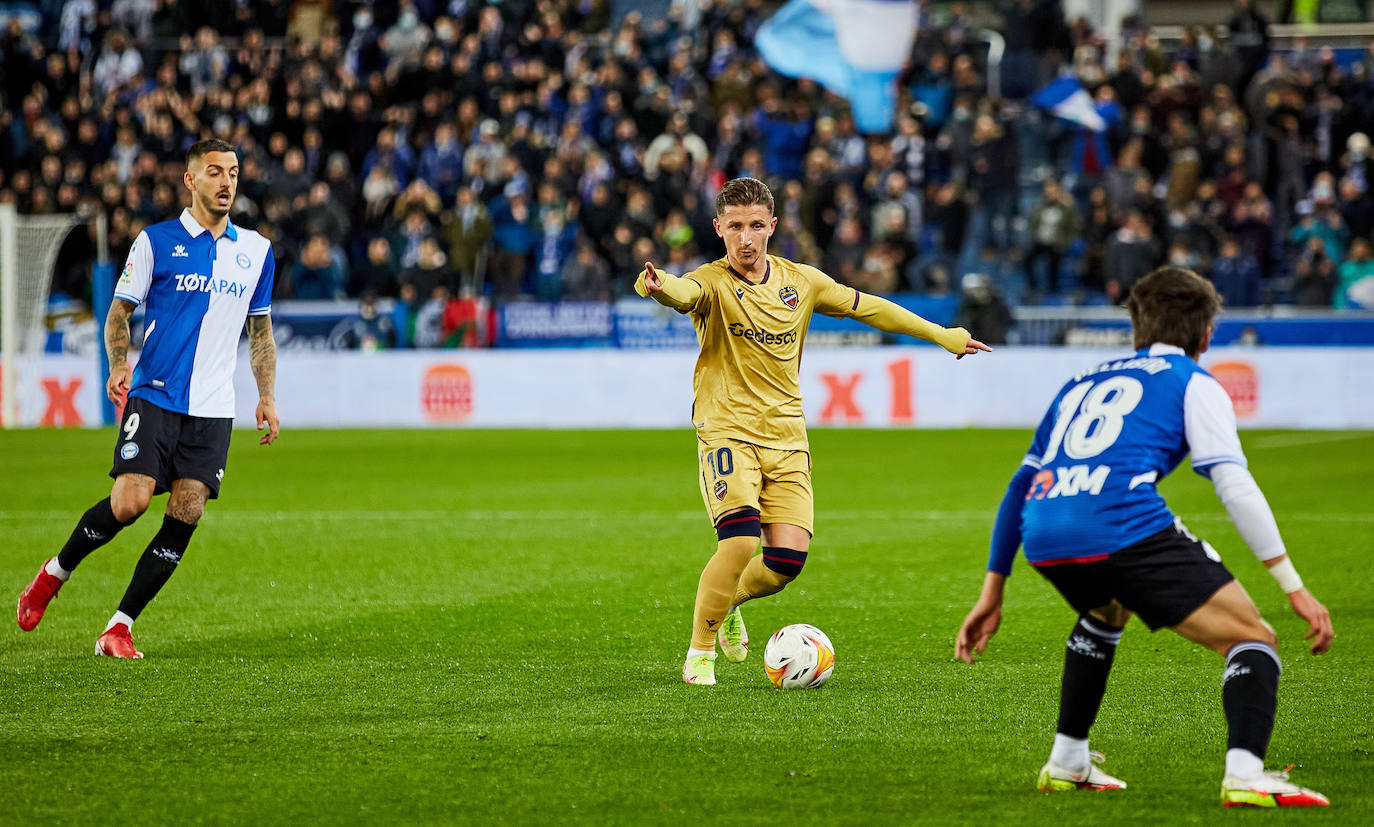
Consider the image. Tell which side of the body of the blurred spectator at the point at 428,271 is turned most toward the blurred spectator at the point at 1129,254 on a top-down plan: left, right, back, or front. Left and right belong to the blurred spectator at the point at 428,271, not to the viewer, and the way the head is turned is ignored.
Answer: left

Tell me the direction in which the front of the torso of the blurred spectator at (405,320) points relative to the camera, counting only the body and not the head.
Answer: toward the camera

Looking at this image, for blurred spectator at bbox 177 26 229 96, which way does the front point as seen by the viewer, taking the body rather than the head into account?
toward the camera

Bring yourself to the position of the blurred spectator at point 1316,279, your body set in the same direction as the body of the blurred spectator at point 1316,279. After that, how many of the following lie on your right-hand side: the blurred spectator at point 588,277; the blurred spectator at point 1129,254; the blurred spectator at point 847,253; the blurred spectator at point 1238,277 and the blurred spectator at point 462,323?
5

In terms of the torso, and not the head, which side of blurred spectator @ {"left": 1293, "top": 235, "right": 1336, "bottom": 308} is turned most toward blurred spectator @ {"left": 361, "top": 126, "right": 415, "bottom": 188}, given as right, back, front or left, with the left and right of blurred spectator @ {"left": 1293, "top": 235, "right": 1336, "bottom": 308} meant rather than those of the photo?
right

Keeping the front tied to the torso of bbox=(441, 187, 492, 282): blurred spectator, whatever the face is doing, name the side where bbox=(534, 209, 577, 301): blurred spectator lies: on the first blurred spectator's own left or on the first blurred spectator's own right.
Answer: on the first blurred spectator's own left

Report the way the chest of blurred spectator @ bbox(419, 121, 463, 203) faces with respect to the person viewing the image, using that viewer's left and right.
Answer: facing the viewer

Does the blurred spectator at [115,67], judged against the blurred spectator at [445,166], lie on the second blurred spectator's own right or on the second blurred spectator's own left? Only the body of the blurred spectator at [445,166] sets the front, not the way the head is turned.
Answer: on the second blurred spectator's own right

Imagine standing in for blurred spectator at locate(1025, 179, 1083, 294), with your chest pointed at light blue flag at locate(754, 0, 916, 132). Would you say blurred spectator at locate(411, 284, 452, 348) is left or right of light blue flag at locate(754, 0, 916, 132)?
left

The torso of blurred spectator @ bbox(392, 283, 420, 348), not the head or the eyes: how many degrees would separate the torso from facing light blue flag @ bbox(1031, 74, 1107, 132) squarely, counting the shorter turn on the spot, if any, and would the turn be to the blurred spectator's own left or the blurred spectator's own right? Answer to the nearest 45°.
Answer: approximately 90° to the blurred spectator's own left

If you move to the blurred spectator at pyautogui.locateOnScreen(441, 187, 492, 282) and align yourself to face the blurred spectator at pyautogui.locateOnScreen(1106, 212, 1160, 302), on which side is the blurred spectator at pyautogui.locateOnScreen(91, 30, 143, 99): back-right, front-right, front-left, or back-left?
back-left

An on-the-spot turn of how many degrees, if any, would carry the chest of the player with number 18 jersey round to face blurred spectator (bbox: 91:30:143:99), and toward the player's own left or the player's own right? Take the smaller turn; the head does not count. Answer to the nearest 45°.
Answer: approximately 90° to the player's own left
